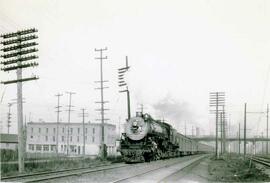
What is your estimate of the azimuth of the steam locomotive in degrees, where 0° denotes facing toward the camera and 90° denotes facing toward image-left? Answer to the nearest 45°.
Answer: approximately 45°
